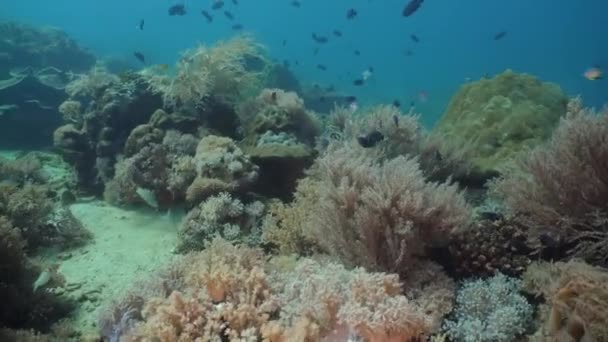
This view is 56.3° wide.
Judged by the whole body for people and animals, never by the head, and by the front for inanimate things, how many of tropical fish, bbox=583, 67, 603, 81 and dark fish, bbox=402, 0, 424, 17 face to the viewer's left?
2

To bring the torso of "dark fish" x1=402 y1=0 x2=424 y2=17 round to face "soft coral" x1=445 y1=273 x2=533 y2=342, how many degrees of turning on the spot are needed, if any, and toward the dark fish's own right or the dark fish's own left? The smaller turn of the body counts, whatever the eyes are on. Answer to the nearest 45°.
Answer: approximately 90° to the dark fish's own left

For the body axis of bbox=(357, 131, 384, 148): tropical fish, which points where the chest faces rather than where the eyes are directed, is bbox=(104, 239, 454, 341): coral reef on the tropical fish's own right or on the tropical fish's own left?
on the tropical fish's own left

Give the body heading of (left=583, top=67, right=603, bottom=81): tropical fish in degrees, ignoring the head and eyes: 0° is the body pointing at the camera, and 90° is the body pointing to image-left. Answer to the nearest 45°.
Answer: approximately 90°

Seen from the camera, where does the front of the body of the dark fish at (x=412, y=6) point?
to the viewer's left

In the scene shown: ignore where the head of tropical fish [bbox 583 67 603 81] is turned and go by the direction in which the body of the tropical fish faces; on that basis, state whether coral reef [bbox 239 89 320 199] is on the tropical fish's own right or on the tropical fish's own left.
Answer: on the tropical fish's own left

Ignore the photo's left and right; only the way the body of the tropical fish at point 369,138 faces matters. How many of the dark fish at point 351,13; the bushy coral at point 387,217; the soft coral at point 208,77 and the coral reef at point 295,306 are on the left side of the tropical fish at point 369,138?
2

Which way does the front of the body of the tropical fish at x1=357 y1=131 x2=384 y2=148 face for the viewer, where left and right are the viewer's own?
facing to the left of the viewer
